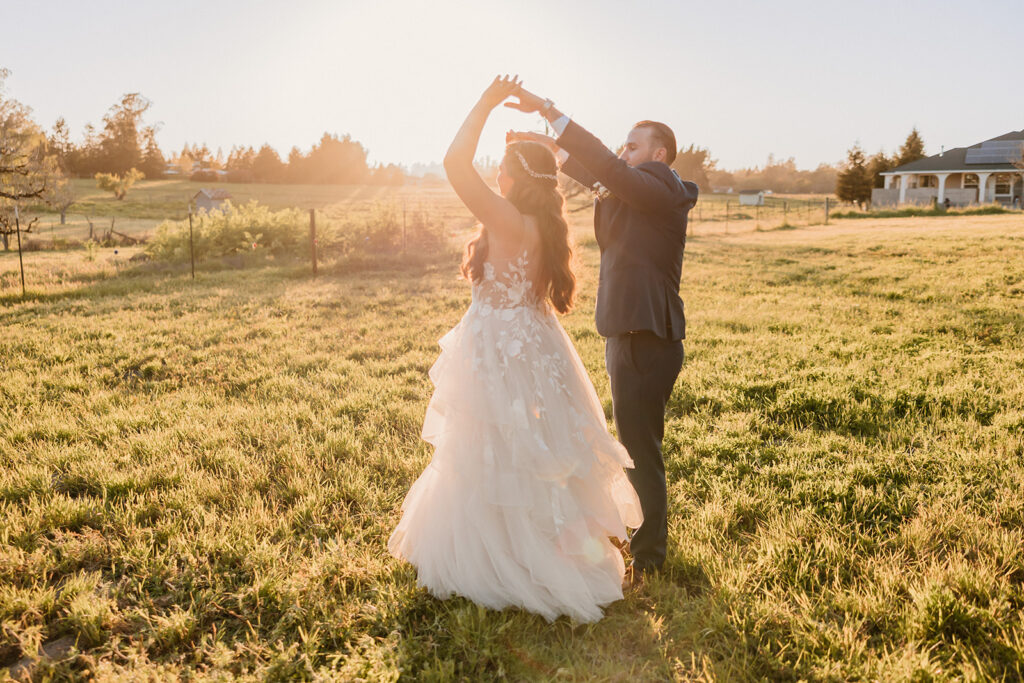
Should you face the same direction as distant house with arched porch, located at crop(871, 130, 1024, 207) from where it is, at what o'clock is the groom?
The groom is roughly at 12 o'clock from the distant house with arched porch.

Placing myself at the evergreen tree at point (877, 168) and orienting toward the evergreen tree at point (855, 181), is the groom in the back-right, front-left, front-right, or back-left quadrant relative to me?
front-left

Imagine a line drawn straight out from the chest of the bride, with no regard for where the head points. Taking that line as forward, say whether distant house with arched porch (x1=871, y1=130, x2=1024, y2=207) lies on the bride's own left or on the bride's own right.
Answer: on the bride's own right

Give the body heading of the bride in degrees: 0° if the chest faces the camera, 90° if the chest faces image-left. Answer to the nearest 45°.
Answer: approximately 135°

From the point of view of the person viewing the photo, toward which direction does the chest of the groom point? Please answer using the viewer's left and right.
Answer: facing to the left of the viewer

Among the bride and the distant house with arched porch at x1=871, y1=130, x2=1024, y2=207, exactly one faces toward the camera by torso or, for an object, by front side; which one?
the distant house with arched porch

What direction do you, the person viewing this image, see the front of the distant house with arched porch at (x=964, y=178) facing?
facing the viewer

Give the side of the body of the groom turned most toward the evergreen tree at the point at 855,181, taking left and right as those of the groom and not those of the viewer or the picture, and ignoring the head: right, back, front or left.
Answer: right

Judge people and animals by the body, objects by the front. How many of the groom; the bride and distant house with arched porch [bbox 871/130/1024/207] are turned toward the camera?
1

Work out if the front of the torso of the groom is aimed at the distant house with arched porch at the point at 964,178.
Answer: no

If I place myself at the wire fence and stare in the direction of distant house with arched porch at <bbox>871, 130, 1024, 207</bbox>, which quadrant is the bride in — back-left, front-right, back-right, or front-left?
back-right

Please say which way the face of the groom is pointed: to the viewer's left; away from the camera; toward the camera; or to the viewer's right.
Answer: to the viewer's left
